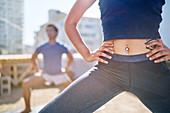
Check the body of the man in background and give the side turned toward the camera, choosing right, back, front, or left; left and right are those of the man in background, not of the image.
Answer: front
